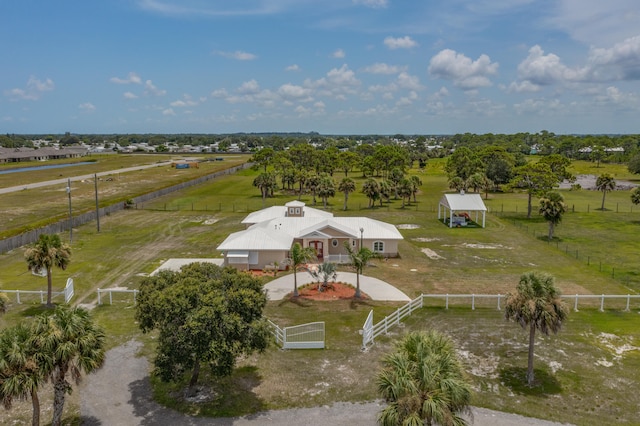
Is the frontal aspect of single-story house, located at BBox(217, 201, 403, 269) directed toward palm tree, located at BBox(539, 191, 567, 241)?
no

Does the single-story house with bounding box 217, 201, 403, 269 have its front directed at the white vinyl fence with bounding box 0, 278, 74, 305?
no

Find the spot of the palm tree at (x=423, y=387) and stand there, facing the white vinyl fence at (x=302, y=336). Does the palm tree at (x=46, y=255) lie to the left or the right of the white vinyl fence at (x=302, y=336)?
left

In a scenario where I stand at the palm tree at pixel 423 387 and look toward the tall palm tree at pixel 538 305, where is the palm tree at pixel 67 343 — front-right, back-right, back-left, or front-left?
back-left

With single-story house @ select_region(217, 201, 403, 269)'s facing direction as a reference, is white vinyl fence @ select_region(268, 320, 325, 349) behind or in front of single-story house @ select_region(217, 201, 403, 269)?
in front

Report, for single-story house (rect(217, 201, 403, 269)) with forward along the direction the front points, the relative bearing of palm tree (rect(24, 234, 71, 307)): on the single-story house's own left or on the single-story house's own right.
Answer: on the single-story house's own right

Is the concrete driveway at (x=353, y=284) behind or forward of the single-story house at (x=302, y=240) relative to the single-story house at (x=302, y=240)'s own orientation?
forward

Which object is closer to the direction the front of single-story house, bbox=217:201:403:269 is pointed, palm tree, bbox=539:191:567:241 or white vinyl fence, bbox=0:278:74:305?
the white vinyl fence

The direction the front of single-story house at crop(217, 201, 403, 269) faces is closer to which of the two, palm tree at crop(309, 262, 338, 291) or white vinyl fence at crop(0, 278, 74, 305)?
the palm tree

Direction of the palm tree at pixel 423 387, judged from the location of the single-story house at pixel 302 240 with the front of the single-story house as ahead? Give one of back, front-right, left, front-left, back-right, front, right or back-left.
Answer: front

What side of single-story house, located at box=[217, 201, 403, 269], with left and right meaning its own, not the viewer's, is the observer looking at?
front

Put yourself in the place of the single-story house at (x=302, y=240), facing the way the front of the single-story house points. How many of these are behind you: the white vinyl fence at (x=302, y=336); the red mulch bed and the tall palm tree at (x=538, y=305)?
0
